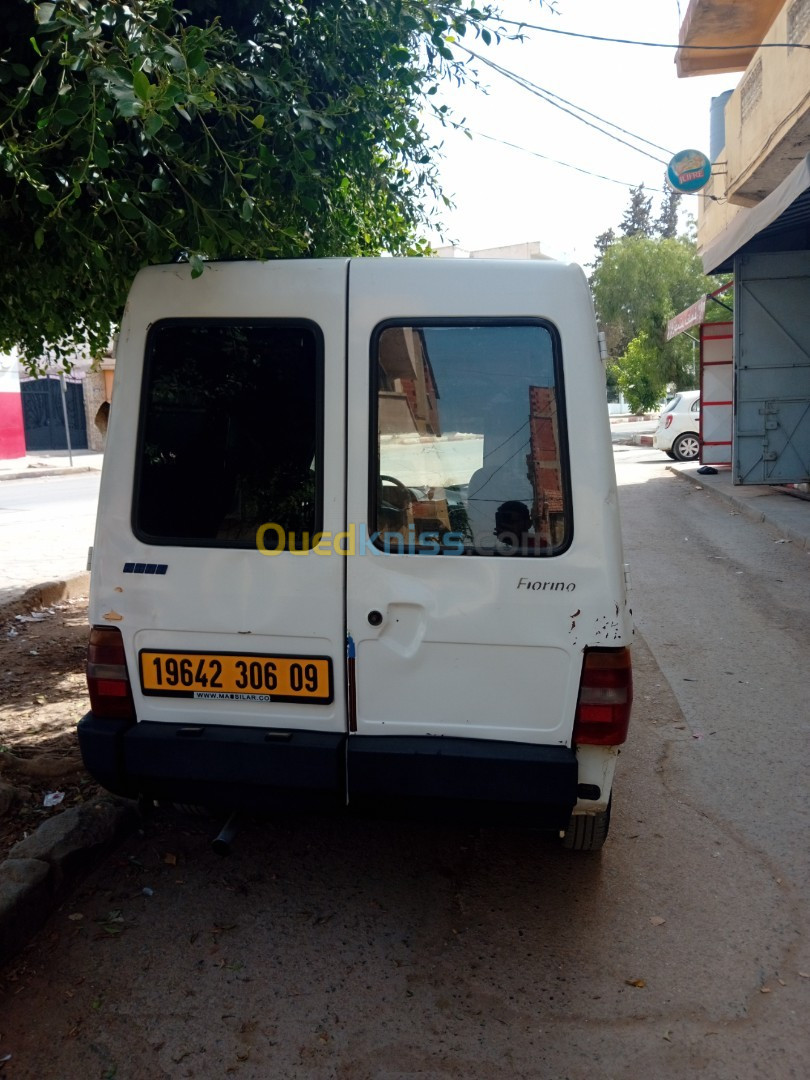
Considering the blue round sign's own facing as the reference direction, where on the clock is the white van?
The white van is roughly at 12 o'clock from the blue round sign.

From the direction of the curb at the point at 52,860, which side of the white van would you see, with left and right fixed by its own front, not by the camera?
back

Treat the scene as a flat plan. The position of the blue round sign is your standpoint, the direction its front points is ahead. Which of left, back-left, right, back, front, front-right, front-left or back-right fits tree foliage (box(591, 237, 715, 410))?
back

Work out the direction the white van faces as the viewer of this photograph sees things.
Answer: facing away from the viewer

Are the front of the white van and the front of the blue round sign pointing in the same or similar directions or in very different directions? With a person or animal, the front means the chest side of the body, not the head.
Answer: very different directions

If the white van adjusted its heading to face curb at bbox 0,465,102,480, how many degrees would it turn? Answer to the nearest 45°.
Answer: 0° — it already faces it

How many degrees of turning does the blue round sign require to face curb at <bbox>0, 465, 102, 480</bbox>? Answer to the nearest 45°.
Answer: approximately 90° to its right
